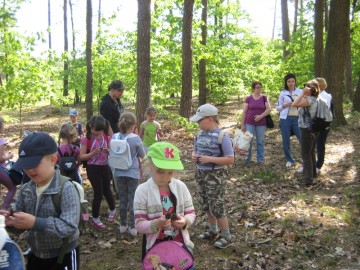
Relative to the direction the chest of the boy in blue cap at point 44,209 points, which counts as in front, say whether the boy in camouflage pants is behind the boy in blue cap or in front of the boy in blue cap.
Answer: behind

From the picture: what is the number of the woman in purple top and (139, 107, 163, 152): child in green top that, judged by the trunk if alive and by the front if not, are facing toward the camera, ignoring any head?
2

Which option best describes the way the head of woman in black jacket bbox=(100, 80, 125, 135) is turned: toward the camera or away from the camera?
toward the camera

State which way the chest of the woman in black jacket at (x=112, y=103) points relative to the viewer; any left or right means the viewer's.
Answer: facing the viewer and to the right of the viewer

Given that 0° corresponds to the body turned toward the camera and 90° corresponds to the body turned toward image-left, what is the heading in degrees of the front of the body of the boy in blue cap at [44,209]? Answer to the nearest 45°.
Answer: approximately 45°

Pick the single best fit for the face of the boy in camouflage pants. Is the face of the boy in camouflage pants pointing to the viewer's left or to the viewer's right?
to the viewer's left

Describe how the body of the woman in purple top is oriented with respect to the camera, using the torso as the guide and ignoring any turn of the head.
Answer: toward the camera

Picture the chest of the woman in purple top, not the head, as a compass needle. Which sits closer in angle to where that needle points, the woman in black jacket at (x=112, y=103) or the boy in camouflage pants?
the boy in camouflage pants

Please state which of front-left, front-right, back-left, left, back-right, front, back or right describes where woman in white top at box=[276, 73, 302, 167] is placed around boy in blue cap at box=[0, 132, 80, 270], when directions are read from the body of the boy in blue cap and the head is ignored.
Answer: back

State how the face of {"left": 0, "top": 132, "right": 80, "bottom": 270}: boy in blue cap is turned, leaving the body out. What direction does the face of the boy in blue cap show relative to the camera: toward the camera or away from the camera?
toward the camera

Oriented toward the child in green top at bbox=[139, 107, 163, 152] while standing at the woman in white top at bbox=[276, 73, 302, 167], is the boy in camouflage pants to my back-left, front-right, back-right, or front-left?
front-left
